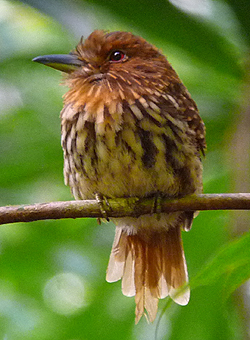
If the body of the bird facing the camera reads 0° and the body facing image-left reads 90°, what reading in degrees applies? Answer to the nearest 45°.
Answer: approximately 45°

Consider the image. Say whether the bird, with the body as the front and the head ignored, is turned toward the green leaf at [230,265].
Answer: no
